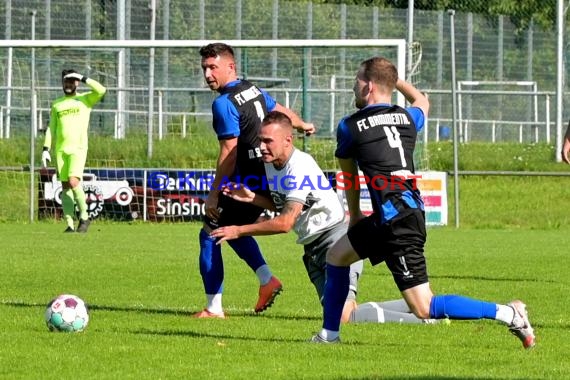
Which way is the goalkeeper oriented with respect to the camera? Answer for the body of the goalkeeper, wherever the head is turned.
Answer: toward the camera

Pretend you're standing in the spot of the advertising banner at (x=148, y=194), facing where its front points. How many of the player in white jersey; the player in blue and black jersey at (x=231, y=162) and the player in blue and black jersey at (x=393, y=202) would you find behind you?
0

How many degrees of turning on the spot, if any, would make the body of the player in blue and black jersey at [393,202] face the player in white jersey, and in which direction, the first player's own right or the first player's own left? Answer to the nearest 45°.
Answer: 0° — they already face them

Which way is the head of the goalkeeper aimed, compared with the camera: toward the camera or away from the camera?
toward the camera

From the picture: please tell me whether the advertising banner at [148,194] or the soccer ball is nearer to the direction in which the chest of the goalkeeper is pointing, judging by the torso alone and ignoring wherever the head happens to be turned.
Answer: the soccer ball

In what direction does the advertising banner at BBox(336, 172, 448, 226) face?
toward the camera

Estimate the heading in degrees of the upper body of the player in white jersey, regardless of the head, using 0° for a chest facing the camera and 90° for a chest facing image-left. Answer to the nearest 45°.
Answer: approximately 90°

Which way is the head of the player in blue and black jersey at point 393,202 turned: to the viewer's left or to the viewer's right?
to the viewer's left

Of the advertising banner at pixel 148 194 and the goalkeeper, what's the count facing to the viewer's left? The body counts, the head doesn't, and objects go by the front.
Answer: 0

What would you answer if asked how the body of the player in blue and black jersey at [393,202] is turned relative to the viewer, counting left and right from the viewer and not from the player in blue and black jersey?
facing away from the viewer and to the left of the viewer
